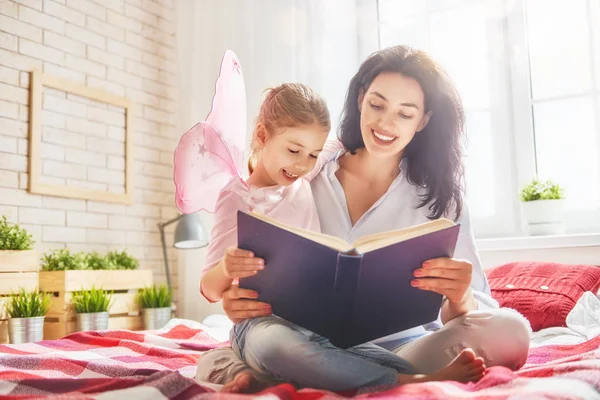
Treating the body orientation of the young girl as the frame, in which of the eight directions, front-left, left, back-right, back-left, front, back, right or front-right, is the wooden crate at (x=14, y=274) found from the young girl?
back

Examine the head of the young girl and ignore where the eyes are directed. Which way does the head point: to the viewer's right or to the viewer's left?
to the viewer's right

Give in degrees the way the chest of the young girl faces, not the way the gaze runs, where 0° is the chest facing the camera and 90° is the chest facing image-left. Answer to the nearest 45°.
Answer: approximately 315°

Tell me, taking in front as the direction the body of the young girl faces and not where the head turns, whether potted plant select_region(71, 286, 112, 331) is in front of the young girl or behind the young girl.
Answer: behind

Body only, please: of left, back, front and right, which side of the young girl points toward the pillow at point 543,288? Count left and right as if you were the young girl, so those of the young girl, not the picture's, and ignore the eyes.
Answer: left

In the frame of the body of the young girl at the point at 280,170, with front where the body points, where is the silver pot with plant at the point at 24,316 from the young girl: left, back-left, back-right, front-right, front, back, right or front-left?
back

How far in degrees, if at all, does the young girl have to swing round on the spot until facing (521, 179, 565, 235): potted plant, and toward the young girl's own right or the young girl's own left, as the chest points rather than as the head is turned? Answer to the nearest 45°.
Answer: approximately 90° to the young girl's own left

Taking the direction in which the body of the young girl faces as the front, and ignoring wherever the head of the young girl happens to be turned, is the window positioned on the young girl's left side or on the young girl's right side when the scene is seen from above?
on the young girl's left side
